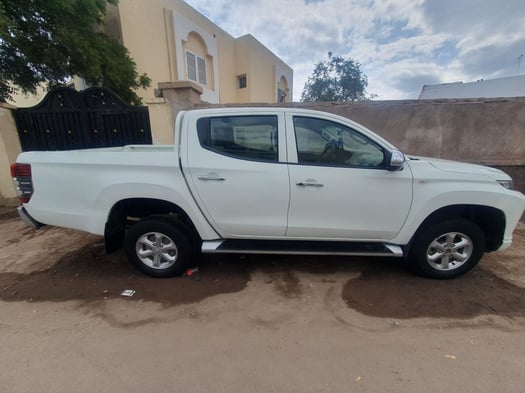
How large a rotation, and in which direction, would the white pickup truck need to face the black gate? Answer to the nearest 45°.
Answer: approximately 135° to its left

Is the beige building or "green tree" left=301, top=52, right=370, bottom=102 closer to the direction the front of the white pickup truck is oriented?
the green tree

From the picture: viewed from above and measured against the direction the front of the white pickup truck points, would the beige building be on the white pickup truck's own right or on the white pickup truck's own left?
on the white pickup truck's own left

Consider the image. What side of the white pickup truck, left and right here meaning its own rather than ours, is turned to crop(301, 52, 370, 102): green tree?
left

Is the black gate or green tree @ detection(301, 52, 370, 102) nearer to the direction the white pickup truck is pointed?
the green tree

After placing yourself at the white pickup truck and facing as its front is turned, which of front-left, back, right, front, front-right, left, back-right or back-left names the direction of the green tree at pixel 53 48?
back-left

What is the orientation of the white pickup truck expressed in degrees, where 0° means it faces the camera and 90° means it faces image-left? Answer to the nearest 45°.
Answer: approximately 270°
